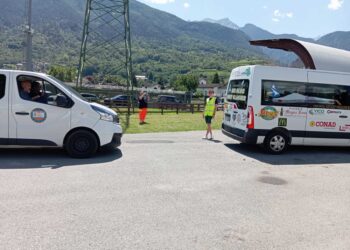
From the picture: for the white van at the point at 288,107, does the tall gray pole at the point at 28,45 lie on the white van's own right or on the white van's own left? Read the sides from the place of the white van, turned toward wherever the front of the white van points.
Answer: on the white van's own left

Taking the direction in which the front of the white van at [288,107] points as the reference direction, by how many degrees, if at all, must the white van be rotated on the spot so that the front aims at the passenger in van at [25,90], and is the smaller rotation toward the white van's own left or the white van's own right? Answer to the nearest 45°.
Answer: approximately 180°

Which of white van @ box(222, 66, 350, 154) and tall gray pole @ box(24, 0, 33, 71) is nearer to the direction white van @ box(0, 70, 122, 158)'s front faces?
the white van

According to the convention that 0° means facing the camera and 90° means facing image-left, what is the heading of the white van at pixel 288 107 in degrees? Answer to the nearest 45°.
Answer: approximately 225°

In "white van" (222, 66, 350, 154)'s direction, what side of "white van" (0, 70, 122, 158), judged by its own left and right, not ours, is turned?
front

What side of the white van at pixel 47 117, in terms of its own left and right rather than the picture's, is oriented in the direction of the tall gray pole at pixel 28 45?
left

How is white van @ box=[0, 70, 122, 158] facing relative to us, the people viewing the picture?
facing to the right of the viewer
